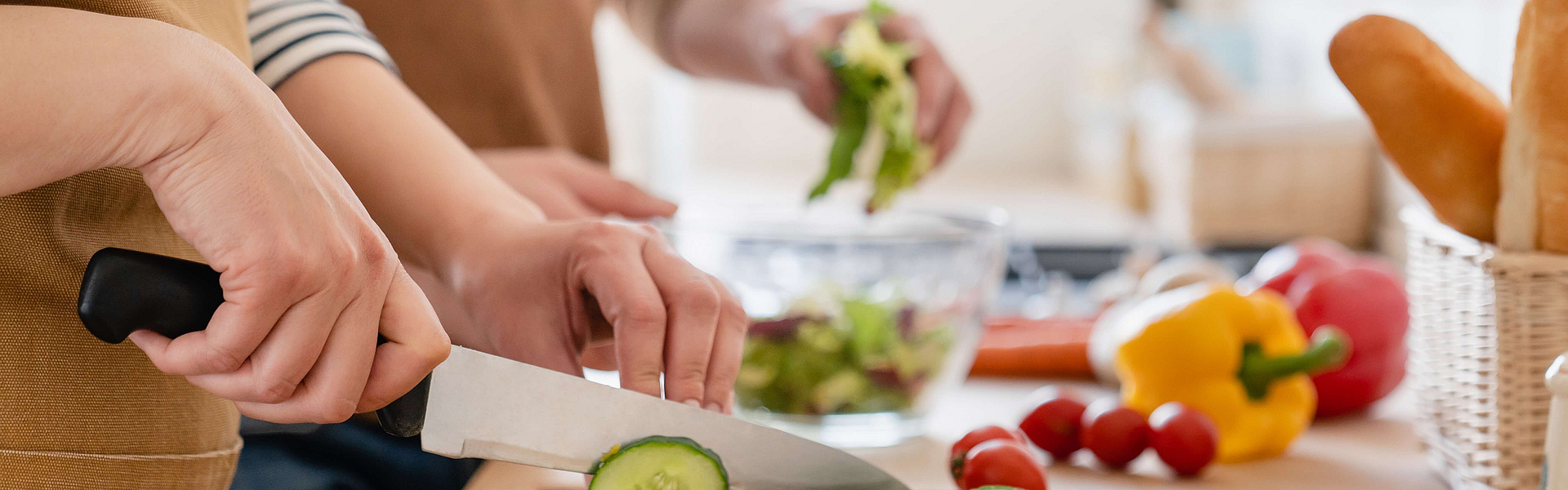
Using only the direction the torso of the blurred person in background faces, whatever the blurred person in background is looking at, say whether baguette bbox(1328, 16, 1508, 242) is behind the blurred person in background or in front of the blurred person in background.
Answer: in front

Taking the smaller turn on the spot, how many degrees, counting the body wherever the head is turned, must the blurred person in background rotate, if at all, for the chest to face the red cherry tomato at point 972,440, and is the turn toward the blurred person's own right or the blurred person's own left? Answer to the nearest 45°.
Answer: approximately 45° to the blurred person's own right

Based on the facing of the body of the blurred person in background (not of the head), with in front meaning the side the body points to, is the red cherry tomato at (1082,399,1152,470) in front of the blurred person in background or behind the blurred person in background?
in front

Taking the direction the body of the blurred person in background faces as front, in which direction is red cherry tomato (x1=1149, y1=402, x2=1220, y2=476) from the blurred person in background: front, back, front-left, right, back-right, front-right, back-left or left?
front-right

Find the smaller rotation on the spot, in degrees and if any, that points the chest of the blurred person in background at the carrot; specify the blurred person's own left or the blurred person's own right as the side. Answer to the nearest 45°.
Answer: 0° — they already face it

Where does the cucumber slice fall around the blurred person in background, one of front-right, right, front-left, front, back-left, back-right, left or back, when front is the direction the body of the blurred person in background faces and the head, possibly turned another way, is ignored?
right

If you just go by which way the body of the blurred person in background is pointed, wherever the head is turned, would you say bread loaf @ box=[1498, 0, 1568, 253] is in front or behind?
in front
